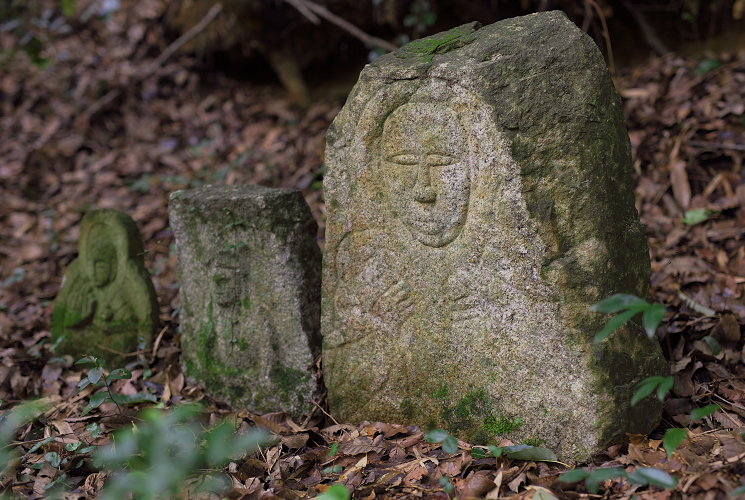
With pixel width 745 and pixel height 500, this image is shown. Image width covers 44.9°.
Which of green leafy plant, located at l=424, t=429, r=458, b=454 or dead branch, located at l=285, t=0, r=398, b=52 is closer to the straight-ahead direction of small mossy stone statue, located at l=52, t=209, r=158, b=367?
the green leafy plant

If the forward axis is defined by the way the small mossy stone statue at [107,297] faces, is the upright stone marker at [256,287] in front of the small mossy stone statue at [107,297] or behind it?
in front

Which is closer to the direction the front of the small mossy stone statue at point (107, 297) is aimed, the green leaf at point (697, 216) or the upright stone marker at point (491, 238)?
the upright stone marker

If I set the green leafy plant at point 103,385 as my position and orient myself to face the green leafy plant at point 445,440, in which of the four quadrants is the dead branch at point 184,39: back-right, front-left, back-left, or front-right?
back-left

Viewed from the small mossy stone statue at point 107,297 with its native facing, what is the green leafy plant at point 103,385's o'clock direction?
The green leafy plant is roughly at 12 o'clock from the small mossy stone statue.

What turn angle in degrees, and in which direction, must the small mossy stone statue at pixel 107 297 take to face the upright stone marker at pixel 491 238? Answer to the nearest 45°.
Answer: approximately 45° to its left

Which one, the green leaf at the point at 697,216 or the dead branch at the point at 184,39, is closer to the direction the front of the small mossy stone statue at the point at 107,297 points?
the green leaf

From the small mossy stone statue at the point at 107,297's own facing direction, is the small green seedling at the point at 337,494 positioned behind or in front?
in front

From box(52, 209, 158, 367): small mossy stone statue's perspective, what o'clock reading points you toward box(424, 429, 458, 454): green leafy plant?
The green leafy plant is roughly at 11 o'clock from the small mossy stone statue.

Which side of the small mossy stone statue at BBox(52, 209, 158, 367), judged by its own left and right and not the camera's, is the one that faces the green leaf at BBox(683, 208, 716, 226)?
left

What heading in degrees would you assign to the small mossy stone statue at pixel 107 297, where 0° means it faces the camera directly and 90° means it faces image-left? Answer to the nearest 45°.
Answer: approximately 0°
